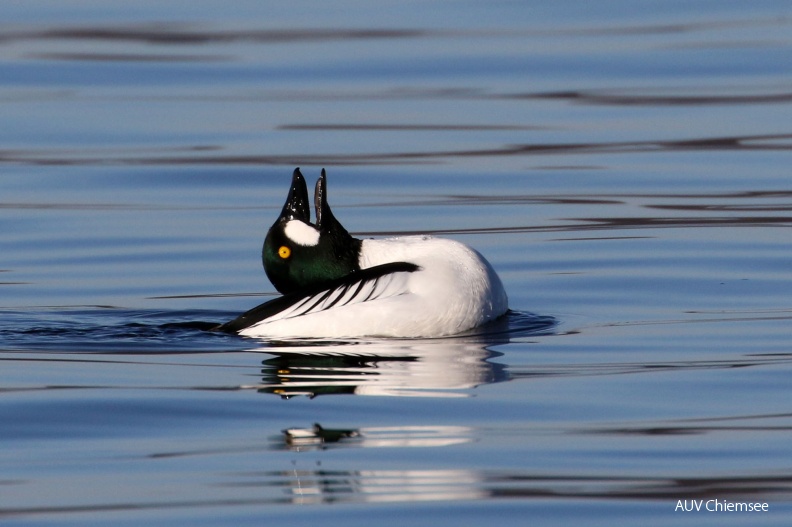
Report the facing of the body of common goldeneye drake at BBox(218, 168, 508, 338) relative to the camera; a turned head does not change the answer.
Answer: to the viewer's right
